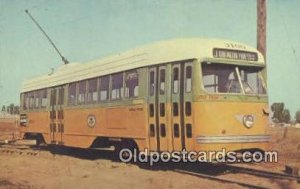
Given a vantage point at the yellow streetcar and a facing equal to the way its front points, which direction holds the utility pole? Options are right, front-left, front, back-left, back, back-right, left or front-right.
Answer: left

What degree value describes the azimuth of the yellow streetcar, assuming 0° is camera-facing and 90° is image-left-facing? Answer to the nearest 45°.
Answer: approximately 315°
